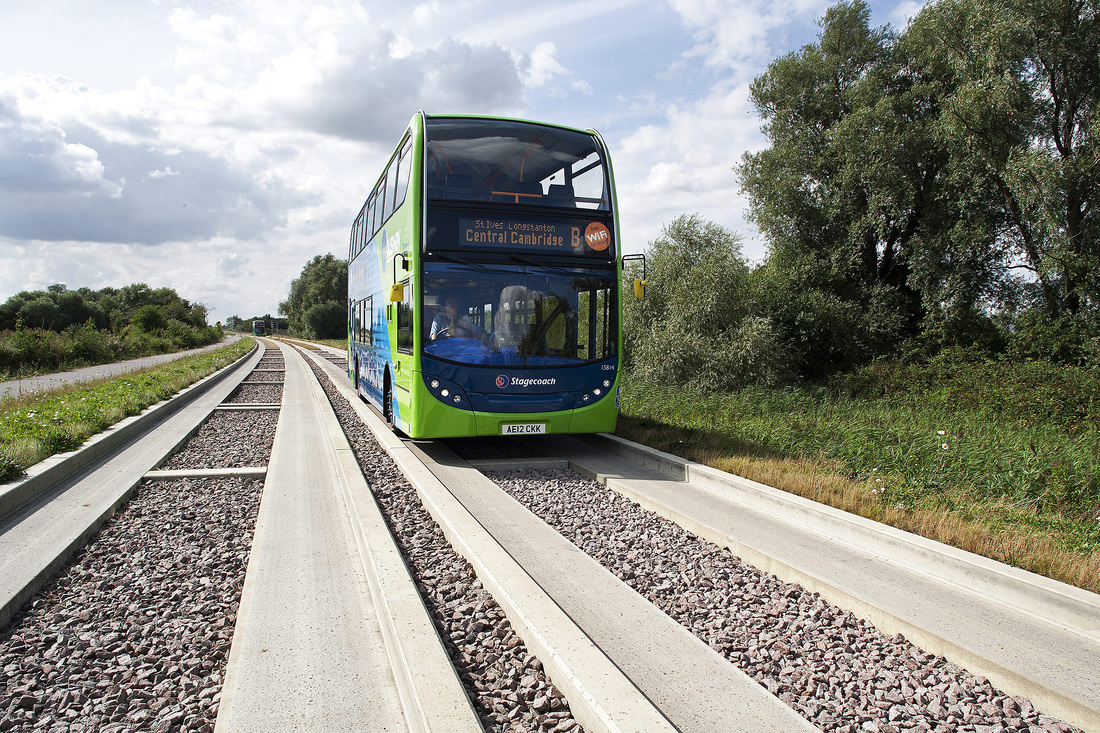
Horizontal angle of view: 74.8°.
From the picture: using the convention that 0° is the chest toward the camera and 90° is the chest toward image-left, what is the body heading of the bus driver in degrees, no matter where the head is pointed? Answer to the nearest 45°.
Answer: approximately 0°

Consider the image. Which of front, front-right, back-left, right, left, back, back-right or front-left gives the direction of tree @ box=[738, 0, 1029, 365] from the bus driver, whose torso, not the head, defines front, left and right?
back-left

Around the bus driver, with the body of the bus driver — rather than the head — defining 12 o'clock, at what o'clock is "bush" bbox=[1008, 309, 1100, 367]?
The bush is roughly at 8 o'clock from the bus driver.

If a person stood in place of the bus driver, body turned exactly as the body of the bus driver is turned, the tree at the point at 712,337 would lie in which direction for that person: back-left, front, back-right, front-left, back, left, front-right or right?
back-left

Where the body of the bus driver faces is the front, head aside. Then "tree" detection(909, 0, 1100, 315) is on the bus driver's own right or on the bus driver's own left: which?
on the bus driver's own left
